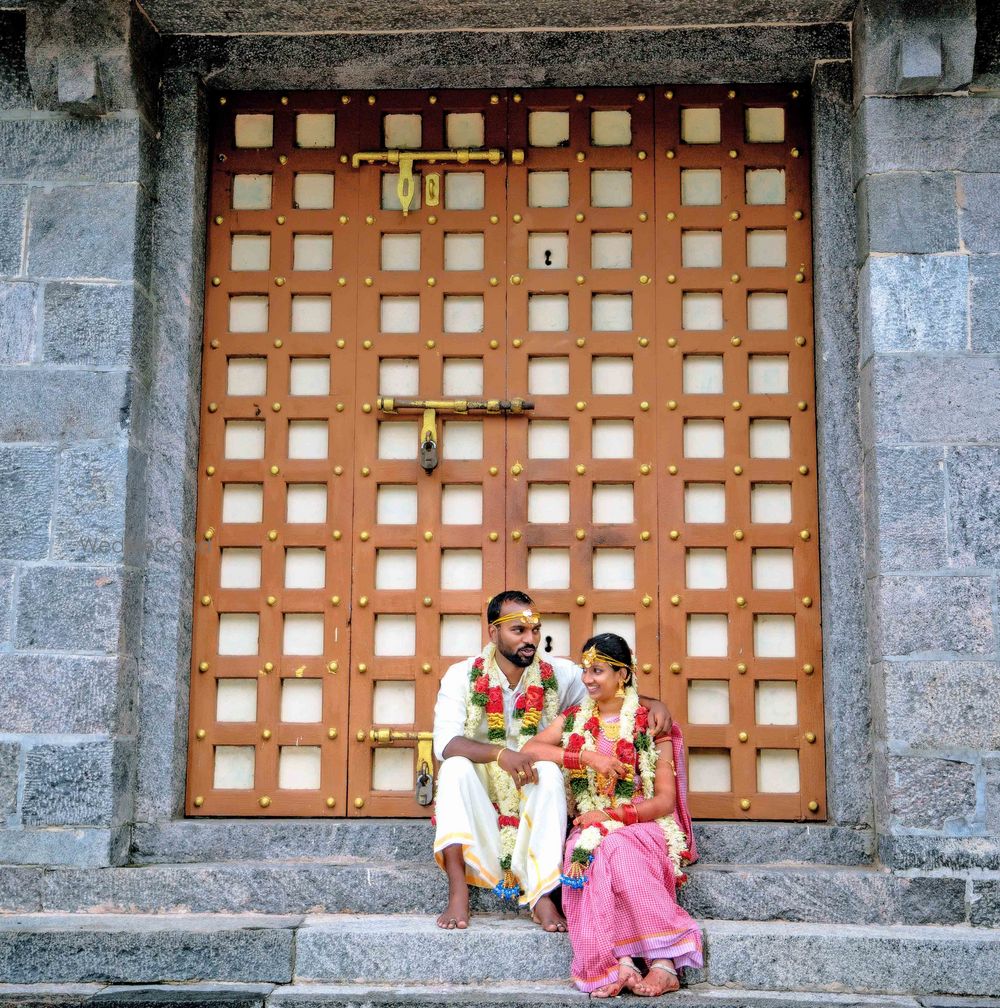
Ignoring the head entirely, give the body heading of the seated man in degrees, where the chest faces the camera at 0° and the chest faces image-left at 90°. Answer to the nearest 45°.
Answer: approximately 0°

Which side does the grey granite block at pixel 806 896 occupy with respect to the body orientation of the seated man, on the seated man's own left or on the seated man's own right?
on the seated man's own left

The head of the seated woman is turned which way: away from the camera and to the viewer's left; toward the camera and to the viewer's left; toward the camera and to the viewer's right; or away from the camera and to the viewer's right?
toward the camera and to the viewer's left

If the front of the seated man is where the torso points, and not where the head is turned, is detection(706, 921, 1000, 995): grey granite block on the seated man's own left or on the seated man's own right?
on the seated man's own left
